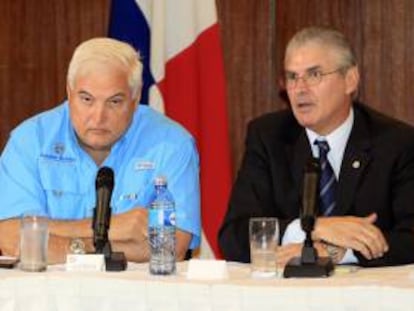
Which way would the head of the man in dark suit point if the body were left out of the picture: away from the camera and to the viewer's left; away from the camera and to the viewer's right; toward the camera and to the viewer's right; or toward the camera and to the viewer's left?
toward the camera and to the viewer's left

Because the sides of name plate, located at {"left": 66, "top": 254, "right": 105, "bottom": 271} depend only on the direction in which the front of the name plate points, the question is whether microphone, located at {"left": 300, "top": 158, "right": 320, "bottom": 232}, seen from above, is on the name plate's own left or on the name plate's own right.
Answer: on the name plate's own left

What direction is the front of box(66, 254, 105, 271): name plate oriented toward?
toward the camera

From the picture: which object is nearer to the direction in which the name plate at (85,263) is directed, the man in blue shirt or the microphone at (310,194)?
the microphone

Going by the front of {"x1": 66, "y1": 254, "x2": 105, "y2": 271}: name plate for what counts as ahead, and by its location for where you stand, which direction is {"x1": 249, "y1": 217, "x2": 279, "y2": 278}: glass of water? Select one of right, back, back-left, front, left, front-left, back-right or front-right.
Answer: left

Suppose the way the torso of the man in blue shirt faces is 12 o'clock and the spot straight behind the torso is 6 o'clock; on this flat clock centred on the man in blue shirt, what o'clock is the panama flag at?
The panama flag is roughly at 7 o'clock from the man in blue shirt.

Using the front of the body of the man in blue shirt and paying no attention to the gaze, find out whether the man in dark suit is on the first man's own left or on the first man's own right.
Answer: on the first man's own left

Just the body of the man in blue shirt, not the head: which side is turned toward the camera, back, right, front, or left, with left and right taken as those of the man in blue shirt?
front

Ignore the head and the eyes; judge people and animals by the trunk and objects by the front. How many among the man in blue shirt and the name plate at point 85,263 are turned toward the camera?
2
